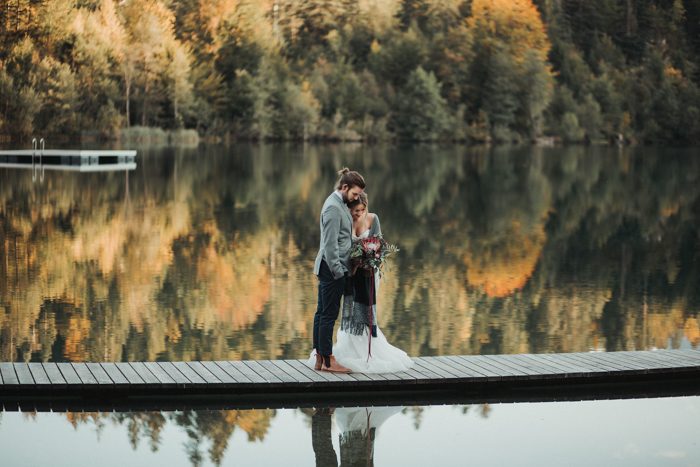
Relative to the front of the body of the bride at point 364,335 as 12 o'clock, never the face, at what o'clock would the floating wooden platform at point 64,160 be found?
The floating wooden platform is roughly at 4 o'clock from the bride.

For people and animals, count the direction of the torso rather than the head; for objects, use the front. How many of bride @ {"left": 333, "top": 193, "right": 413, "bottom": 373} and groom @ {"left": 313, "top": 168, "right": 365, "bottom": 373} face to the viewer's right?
1

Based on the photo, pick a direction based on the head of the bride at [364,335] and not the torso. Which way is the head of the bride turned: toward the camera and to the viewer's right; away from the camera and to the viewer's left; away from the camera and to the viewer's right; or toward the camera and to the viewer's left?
toward the camera and to the viewer's left

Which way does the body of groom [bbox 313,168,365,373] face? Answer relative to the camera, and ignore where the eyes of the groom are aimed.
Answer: to the viewer's right

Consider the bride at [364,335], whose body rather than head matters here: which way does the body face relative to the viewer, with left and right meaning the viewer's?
facing the viewer and to the left of the viewer
